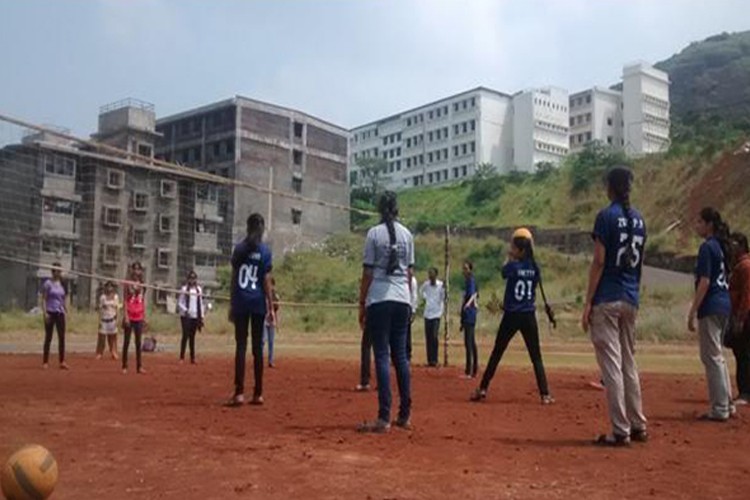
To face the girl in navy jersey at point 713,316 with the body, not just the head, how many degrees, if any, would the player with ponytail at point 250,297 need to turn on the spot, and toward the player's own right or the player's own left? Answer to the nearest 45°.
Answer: approximately 90° to the player's own right

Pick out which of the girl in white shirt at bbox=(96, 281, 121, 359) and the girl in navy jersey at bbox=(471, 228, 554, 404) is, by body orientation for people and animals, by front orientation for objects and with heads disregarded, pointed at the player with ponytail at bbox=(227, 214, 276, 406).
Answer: the girl in white shirt

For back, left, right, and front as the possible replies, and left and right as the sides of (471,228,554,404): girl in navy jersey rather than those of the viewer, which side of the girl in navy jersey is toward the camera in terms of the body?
back

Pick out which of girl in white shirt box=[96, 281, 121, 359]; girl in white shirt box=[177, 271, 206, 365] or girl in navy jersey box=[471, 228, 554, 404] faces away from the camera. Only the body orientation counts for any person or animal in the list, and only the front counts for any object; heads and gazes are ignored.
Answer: the girl in navy jersey

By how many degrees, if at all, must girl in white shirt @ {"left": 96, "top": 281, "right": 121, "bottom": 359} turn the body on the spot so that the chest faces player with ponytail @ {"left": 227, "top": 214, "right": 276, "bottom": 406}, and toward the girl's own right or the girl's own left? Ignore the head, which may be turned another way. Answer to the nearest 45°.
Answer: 0° — they already face them

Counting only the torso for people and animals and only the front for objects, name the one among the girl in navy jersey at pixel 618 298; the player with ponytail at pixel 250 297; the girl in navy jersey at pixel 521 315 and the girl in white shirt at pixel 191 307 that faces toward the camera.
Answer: the girl in white shirt

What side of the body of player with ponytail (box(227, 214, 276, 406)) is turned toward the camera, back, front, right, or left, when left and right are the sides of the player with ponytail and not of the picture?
back

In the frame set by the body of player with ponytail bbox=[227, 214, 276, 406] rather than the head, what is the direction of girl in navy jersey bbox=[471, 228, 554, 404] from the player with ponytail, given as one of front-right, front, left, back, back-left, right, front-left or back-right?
right

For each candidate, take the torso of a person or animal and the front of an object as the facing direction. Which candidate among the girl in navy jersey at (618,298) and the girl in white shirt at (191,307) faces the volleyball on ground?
the girl in white shirt

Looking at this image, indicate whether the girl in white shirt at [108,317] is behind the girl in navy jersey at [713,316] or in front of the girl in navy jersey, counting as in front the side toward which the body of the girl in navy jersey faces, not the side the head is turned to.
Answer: in front

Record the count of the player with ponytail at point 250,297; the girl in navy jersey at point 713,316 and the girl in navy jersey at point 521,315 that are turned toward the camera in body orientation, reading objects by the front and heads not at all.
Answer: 0

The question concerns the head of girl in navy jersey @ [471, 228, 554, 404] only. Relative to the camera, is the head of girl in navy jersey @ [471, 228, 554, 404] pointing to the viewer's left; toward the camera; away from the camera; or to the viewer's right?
away from the camera

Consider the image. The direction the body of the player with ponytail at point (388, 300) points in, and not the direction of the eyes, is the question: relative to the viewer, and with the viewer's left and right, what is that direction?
facing away from the viewer and to the left of the viewer

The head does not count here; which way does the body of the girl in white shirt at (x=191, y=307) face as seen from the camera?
toward the camera

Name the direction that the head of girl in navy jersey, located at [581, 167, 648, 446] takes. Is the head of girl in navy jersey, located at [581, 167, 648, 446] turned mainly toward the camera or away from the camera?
away from the camera

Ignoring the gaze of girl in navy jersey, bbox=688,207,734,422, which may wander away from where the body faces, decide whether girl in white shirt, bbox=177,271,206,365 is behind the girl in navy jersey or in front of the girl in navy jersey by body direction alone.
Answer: in front

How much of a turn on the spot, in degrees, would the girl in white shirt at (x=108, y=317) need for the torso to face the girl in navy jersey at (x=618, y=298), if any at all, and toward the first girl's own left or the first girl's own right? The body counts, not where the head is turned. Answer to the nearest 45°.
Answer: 0° — they already face them

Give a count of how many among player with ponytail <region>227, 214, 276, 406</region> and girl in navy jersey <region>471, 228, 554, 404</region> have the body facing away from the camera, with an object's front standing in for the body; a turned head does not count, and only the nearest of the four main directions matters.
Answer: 2

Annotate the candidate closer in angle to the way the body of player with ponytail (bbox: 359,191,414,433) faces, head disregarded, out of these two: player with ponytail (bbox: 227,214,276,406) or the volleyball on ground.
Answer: the player with ponytail
